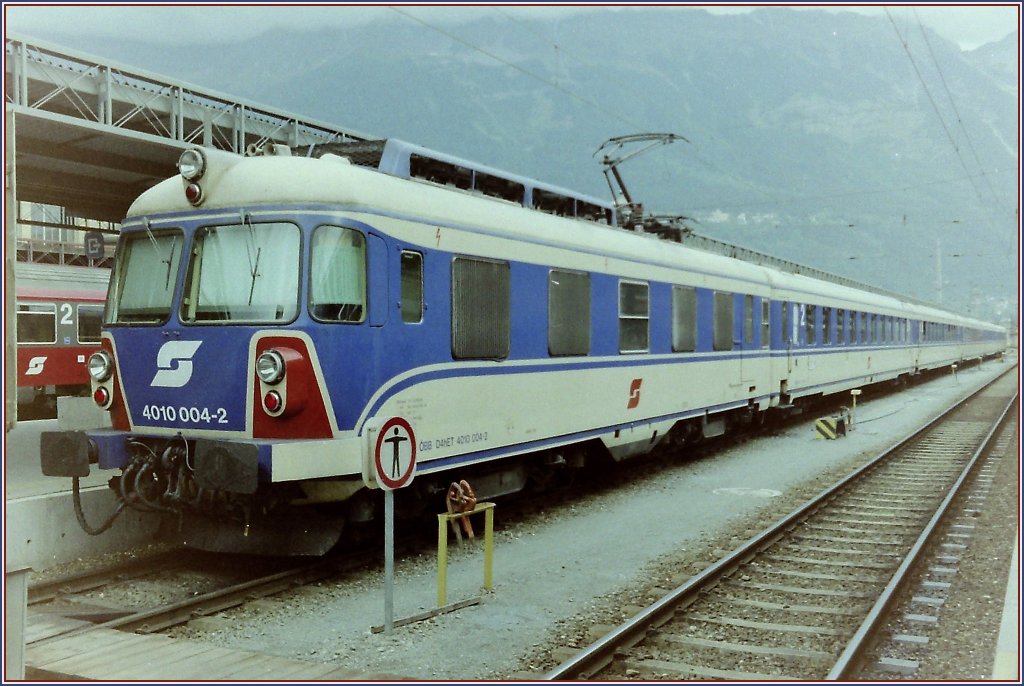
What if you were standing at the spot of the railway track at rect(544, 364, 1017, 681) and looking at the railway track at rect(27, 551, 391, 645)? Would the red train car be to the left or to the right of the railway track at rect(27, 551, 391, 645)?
right

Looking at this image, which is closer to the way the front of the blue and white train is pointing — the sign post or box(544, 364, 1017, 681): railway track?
the sign post

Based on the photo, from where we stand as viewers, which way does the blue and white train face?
facing the viewer and to the left of the viewer

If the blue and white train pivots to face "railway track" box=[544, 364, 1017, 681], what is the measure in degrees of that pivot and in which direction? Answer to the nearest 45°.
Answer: approximately 135° to its left

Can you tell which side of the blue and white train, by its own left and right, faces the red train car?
right

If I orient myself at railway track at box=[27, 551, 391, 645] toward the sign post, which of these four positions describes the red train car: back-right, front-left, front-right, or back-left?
back-left
